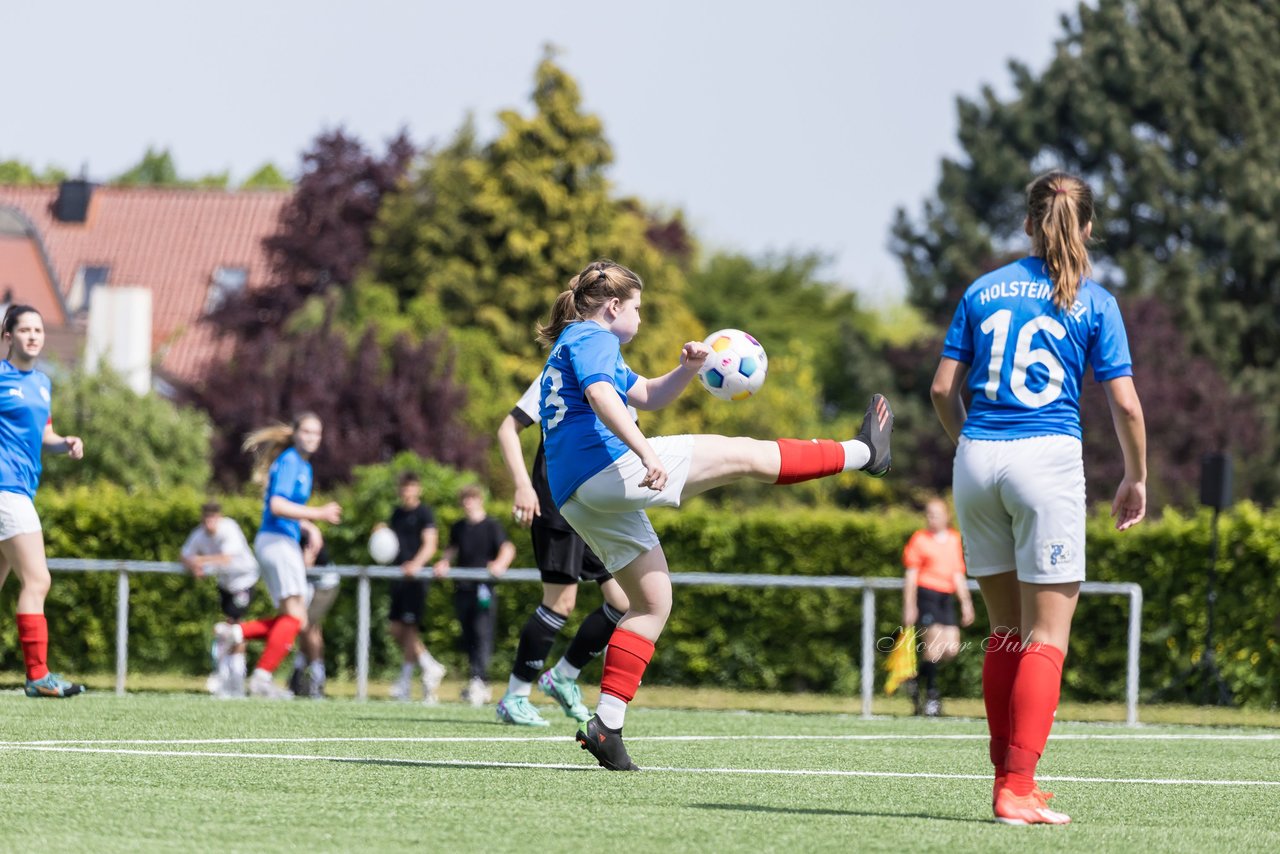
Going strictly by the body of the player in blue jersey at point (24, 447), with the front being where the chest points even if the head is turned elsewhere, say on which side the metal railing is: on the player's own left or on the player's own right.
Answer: on the player's own left

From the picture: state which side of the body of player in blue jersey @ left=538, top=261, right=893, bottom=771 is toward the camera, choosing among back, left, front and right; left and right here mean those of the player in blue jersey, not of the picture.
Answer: right

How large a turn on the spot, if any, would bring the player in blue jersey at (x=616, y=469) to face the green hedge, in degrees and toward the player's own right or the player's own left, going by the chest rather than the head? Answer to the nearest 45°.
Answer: approximately 90° to the player's own left

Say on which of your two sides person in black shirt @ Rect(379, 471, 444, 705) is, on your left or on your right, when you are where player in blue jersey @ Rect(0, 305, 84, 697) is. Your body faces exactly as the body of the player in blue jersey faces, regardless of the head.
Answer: on your left

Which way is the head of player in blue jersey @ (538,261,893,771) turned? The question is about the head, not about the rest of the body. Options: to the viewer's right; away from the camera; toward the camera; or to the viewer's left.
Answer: to the viewer's right

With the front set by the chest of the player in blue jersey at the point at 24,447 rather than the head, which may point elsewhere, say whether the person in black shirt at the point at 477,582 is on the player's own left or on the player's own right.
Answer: on the player's own left

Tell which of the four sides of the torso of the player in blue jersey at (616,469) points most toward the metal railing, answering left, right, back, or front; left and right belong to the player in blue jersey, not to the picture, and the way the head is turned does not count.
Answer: left

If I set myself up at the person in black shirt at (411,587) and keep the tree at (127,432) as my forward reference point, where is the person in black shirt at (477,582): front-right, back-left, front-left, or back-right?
back-right

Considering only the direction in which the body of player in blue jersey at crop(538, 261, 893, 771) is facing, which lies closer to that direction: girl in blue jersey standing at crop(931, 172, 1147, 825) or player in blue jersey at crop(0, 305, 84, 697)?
the girl in blue jersey standing

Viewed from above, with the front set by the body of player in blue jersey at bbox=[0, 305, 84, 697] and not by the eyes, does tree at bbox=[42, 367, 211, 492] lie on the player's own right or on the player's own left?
on the player's own left

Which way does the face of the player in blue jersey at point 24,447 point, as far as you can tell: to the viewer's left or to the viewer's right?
to the viewer's right

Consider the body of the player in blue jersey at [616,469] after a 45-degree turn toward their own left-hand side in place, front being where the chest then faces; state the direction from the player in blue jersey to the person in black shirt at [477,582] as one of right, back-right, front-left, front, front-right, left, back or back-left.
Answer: front-left
